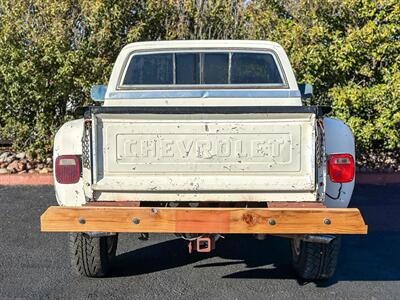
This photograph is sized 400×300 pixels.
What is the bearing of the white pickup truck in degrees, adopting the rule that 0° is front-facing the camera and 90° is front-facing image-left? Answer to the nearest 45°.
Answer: approximately 180°

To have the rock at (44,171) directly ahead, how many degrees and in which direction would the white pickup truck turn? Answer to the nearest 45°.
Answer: approximately 45° to its left

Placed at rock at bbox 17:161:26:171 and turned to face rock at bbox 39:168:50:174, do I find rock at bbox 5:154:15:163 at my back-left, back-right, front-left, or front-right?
back-left

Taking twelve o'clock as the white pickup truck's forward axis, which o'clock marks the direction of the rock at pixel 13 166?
The rock is roughly at 11 o'clock from the white pickup truck.

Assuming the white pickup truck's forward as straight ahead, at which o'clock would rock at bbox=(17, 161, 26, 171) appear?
The rock is roughly at 11 o'clock from the white pickup truck.
